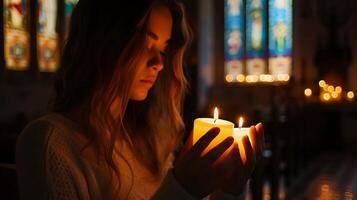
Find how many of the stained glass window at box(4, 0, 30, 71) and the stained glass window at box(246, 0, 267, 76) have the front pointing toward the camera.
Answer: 2

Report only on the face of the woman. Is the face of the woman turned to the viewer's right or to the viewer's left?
to the viewer's right

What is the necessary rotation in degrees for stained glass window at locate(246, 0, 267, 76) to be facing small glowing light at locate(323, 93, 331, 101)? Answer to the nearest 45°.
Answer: approximately 45° to its left

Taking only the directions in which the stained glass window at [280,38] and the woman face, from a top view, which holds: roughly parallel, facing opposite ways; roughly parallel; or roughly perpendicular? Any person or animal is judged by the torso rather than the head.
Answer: roughly perpendicular

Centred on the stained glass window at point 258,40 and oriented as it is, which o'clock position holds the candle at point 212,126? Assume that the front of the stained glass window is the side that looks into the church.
The candle is roughly at 12 o'clock from the stained glass window.

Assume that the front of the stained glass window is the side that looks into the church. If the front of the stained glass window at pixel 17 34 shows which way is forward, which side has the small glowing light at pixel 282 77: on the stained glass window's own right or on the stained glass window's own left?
on the stained glass window's own left
